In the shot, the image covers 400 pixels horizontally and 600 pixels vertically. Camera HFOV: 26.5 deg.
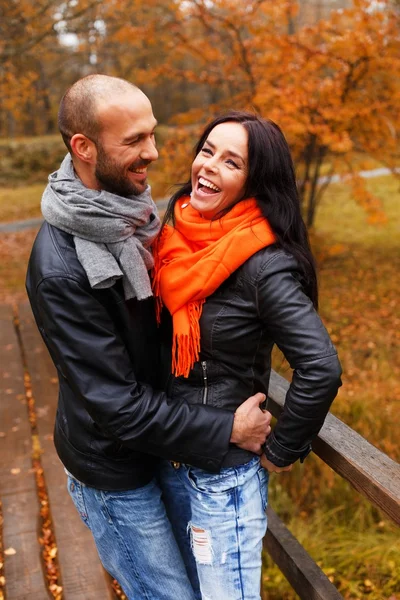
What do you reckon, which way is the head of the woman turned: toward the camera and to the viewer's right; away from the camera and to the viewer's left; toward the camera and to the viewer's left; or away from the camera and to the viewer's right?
toward the camera and to the viewer's left

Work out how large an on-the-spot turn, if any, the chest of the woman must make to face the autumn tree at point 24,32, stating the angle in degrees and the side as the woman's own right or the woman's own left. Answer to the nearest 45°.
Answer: approximately 135° to the woman's own right

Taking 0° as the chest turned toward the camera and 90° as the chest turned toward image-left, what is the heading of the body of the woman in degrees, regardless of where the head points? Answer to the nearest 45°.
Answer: approximately 45°

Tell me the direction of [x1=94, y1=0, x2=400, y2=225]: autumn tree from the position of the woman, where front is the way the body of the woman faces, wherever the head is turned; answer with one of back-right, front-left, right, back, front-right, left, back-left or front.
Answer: back-right

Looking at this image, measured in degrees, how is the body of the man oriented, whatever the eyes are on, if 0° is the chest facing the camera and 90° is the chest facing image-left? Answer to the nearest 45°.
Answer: approximately 270°

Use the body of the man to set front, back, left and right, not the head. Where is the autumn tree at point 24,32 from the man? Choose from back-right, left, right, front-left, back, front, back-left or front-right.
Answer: left

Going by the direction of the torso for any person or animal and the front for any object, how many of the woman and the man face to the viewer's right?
1

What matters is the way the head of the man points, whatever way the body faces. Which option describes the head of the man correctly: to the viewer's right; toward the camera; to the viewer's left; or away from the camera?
to the viewer's right
